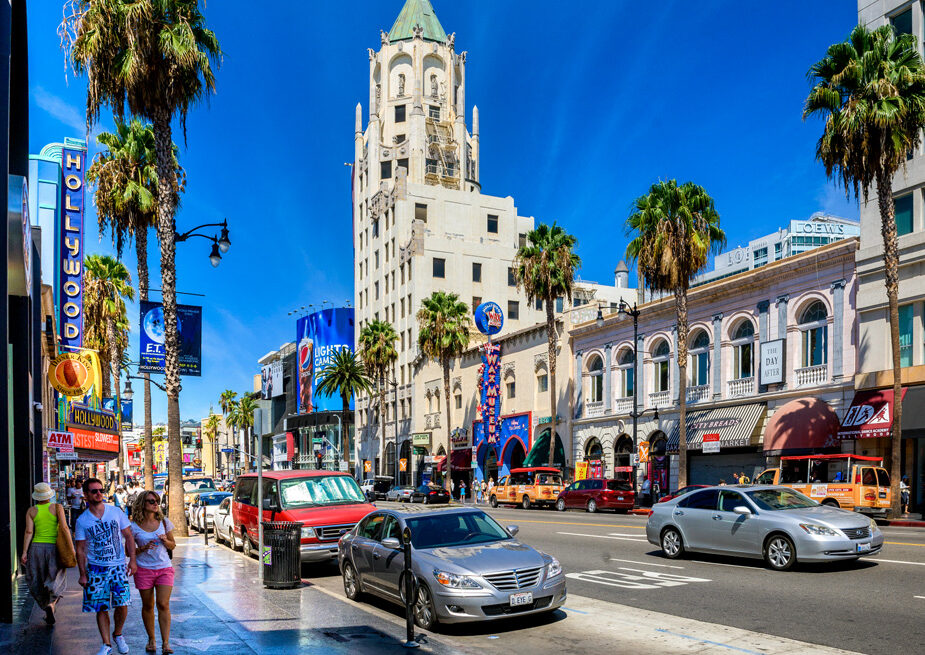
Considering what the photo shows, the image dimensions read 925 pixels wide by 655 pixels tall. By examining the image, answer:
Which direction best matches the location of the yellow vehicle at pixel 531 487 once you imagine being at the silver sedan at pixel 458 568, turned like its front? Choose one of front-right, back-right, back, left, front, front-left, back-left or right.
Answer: back-left

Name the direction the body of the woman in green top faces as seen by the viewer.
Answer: away from the camera

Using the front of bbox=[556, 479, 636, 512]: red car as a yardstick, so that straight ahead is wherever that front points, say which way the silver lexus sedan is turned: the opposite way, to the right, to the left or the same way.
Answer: the opposite way

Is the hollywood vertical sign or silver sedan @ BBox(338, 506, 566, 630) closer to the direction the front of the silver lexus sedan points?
the silver sedan

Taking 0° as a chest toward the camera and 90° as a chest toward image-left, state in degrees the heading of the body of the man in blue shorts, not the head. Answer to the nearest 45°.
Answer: approximately 0°

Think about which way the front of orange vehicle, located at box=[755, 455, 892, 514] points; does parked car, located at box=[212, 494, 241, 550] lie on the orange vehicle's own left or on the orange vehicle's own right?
on the orange vehicle's own left

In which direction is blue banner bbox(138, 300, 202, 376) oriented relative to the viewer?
toward the camera

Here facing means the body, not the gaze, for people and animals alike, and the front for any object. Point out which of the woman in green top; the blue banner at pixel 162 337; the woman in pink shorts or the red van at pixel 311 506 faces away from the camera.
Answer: the woman in green top

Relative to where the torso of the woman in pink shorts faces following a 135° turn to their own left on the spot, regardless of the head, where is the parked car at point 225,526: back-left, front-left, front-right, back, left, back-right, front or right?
front-left

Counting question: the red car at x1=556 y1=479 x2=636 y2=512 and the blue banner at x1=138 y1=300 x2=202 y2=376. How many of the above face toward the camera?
1
